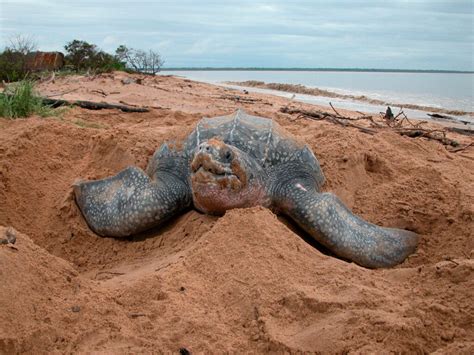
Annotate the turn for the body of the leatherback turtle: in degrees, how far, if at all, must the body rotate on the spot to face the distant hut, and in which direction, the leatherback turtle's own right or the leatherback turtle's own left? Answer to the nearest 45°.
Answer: approximately 135° to the leatherback turtle's own right

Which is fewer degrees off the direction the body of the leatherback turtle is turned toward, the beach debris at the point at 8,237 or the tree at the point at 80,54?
the beach debris

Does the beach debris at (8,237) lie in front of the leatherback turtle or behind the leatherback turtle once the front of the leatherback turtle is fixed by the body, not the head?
in front

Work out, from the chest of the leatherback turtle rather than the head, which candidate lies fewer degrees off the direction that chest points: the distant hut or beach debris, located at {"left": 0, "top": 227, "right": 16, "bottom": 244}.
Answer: the beach debris

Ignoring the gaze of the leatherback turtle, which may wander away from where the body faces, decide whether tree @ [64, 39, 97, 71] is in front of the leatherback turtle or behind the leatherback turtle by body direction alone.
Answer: behind

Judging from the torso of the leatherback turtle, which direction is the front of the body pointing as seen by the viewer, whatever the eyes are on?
toward the camera
